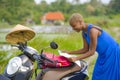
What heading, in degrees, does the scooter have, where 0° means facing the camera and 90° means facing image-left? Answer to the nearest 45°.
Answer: approximately 45°

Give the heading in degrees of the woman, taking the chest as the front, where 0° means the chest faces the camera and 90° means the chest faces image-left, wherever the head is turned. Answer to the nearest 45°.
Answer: approximately 90°

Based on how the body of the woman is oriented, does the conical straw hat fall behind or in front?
in front

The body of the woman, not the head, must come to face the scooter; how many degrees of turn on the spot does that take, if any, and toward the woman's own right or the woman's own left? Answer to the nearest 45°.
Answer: approximately 45° to the woman's own left
